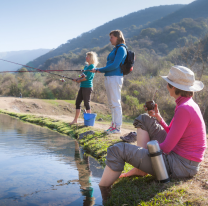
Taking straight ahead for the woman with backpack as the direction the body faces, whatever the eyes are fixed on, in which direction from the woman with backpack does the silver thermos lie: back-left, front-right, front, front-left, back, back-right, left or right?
left

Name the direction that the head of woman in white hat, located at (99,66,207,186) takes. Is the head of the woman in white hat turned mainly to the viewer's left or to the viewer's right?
to the viewer's left

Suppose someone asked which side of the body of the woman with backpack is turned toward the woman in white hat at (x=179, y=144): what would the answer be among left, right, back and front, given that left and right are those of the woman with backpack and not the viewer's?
left

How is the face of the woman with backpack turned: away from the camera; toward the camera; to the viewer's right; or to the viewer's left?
to the viewer's left

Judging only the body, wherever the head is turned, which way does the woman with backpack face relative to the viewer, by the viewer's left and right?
facing to the left of the viewer
